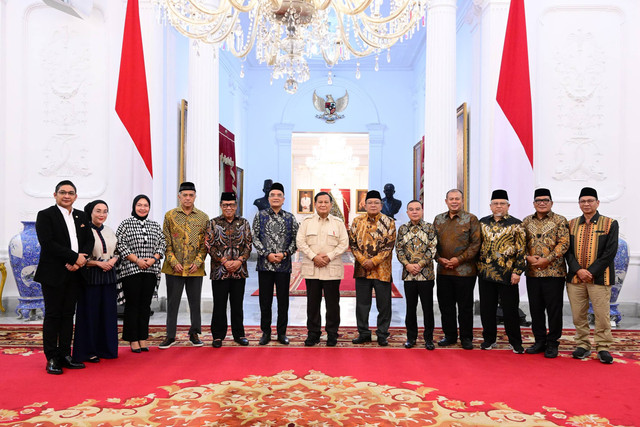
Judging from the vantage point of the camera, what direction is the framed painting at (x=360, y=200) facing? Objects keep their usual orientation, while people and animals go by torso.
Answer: facing the viewer

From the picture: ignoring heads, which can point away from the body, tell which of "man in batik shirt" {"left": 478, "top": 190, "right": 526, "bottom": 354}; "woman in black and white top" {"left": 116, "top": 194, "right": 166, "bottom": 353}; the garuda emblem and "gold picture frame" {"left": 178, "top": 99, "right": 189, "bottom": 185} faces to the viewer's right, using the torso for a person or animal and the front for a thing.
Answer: the gold picture frame

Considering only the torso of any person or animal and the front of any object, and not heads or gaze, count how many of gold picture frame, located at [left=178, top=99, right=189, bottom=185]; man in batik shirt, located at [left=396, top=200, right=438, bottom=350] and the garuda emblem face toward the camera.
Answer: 2

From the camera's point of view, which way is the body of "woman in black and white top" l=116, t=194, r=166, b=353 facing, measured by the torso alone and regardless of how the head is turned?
toward the camera

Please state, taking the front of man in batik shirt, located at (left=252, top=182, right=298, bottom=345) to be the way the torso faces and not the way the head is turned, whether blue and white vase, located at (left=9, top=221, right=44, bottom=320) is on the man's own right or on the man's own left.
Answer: on the man's own right

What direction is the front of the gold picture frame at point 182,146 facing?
to the viewer's right

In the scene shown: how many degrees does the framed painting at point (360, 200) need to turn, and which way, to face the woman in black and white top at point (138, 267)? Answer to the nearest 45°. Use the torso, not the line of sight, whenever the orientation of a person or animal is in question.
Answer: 0° — it already faces them

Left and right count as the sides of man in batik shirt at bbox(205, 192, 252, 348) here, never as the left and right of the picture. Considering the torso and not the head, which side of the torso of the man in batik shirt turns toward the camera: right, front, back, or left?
front

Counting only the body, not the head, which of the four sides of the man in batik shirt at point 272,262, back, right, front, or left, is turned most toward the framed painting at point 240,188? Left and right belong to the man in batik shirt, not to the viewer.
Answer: back

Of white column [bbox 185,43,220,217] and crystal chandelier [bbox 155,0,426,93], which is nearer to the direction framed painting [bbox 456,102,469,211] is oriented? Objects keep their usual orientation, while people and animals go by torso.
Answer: the white column

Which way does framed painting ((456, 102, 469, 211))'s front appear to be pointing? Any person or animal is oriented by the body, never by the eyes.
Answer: to the viewer's left

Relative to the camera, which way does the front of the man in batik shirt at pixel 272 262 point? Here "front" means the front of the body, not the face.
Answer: toward the camera

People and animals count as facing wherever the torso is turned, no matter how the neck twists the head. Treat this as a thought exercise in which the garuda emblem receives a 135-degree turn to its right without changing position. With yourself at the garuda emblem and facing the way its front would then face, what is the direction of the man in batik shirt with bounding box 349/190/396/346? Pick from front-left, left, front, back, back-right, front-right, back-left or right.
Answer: back-left

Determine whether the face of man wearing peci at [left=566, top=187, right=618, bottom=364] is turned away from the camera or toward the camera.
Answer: toward the camera
